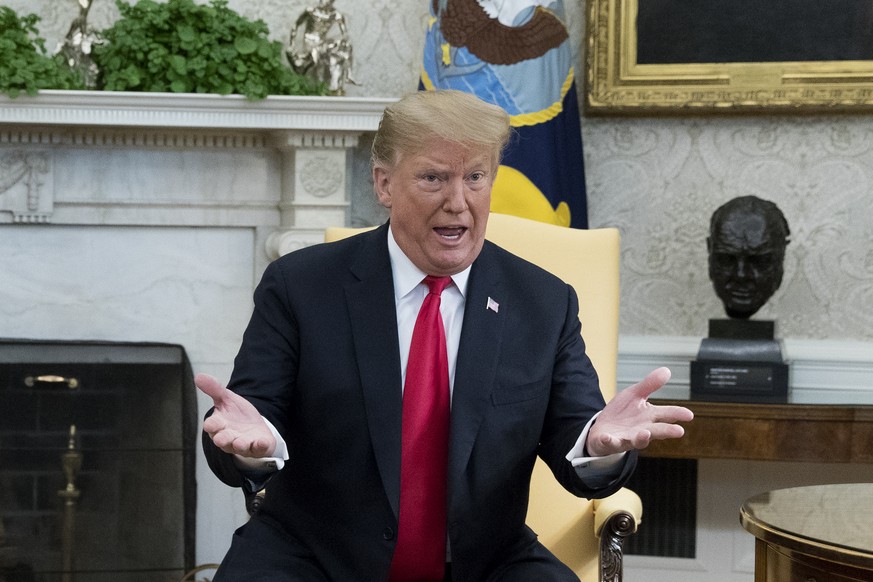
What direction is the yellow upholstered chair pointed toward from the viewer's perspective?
toward the camera

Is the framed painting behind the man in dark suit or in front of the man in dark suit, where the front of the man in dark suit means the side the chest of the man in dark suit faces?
behind

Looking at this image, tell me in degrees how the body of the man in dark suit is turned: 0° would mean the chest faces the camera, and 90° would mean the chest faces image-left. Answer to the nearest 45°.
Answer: approximately 0°

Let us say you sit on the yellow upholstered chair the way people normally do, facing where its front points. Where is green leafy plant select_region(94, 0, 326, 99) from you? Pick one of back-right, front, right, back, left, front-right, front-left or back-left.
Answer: back-right

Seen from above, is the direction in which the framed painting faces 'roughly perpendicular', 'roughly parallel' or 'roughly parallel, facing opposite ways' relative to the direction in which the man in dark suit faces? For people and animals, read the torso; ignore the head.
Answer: roughly parallel

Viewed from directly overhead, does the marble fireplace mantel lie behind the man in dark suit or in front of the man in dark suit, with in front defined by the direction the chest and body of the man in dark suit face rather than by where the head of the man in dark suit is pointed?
behind

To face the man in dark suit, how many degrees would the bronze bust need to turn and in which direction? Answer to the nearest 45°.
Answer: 0° — it already faces them

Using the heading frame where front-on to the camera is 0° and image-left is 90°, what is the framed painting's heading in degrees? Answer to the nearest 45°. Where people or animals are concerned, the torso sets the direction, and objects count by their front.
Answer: approximately 0°

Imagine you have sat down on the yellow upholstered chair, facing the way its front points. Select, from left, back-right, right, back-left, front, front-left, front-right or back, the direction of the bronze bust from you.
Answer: back-left

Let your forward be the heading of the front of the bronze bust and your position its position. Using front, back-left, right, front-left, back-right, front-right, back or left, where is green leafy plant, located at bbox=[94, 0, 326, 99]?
right

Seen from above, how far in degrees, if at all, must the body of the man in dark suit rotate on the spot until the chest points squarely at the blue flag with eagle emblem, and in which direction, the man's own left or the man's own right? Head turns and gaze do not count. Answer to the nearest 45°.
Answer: approximately 180°

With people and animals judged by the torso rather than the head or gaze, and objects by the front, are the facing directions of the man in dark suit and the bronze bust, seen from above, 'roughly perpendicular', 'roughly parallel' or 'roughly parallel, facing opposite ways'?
roughly parallel

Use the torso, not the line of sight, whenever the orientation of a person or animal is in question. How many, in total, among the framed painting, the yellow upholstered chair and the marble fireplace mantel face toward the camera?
3

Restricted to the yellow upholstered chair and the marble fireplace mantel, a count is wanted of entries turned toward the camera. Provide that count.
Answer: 2

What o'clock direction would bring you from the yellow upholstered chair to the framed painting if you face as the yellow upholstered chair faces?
The framed painting is roughly at 7 o'clock from the yellow upholstered chair.

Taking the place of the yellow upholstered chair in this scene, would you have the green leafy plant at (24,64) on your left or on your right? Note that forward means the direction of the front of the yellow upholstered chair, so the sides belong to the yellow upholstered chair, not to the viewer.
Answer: on your right

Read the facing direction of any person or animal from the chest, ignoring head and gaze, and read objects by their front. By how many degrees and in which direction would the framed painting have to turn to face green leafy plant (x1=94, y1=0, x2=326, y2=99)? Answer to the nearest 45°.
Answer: approximately 90° to its right

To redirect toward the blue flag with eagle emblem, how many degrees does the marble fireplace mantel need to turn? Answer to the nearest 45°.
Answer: approximately 45° to its left
